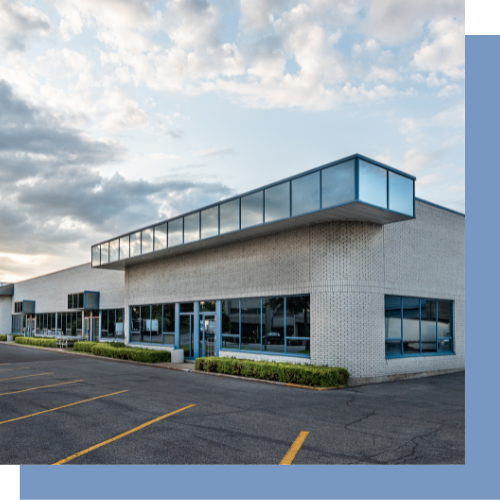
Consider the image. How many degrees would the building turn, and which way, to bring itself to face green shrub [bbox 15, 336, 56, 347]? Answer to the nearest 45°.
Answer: approximately 90° to its right

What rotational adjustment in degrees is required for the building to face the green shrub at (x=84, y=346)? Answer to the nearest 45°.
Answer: approximately 90° to its right

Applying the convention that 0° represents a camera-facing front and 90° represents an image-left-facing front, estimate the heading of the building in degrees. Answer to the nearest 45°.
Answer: approximately 45°

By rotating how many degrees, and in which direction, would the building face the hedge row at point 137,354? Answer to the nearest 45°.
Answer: approximately 90° to its right
